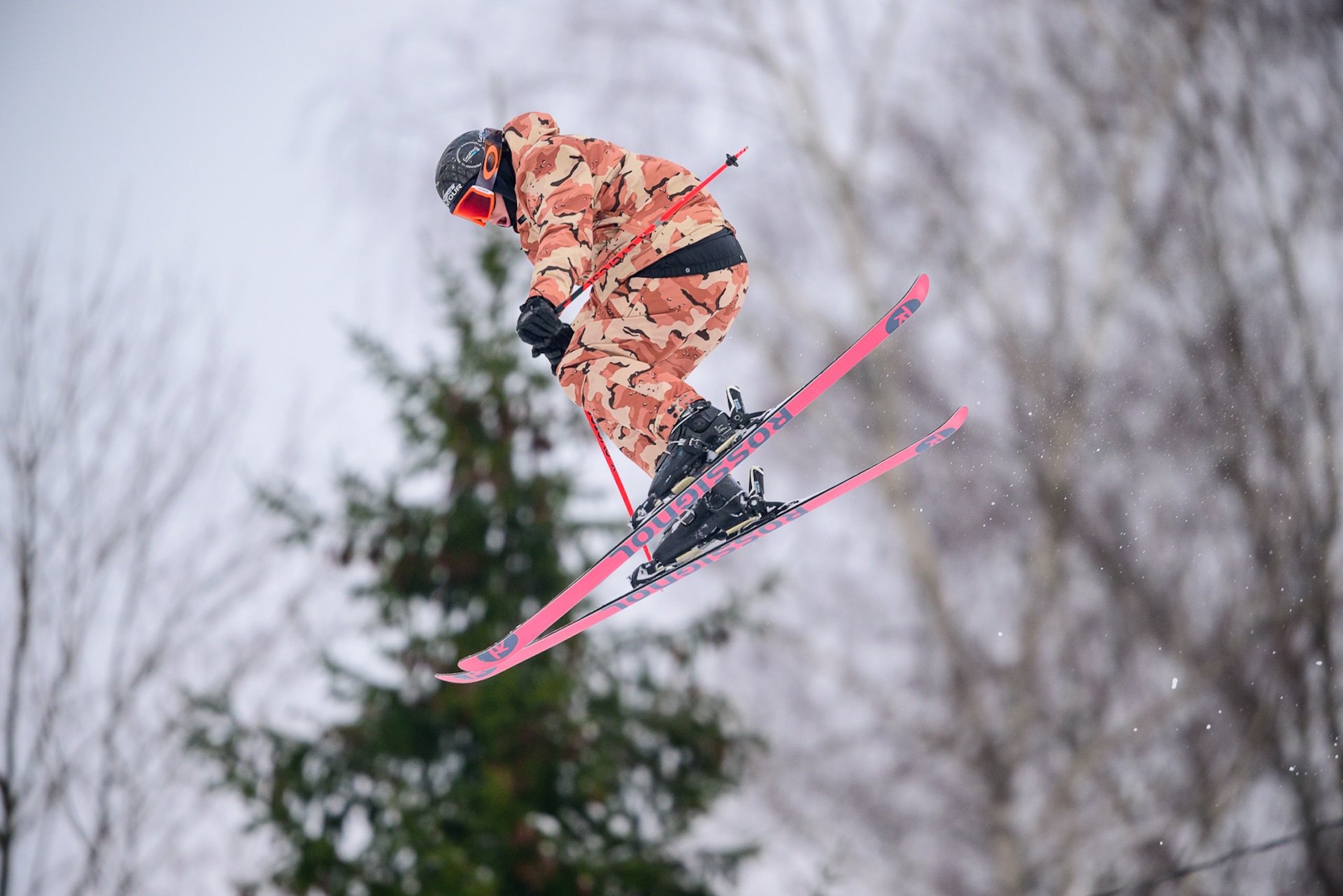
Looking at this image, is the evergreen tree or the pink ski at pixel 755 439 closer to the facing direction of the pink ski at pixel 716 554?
the evergreen tree

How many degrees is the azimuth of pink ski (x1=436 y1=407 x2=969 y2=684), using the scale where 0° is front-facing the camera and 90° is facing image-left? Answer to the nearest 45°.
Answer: approximately 90°
